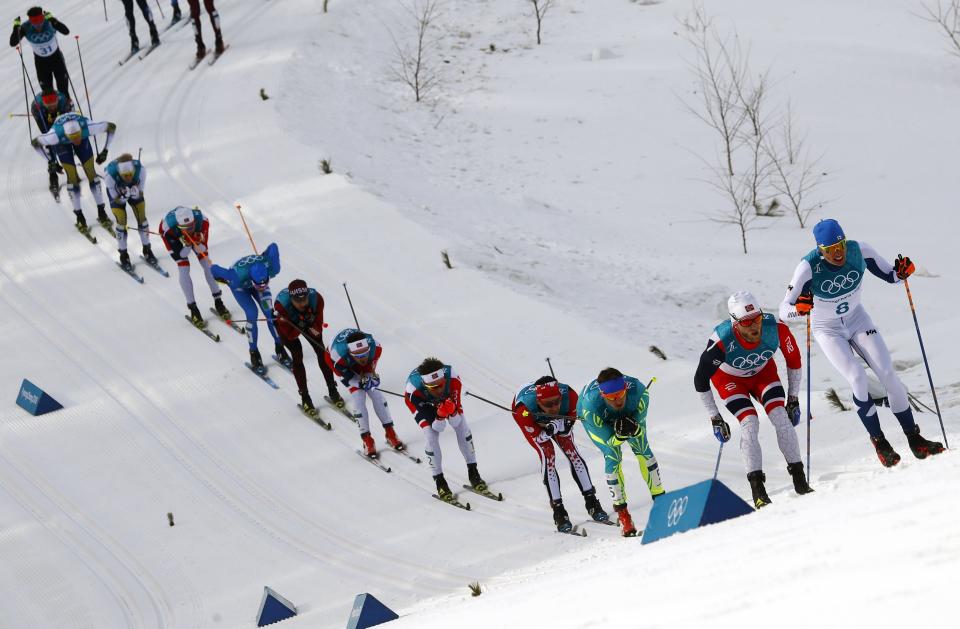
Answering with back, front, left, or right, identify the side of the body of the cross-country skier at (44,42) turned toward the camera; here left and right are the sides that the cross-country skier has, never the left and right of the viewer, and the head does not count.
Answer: front

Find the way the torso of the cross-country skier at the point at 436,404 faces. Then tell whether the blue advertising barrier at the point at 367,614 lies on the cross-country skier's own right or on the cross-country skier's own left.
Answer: on the cross-country skier's own right

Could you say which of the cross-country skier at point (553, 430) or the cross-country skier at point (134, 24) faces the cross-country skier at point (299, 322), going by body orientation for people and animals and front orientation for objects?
the cross-country skier at point (134, 24)

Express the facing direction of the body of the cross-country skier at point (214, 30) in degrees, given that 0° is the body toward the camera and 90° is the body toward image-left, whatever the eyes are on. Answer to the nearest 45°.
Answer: approximately 45°

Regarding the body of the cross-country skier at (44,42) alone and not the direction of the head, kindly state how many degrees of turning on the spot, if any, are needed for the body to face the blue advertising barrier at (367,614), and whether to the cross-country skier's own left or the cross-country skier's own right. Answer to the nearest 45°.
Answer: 0° — they already face it

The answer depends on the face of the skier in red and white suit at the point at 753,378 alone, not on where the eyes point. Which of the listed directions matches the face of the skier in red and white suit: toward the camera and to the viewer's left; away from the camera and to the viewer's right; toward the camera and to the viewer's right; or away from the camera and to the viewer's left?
toward the camera and to the viewer's right

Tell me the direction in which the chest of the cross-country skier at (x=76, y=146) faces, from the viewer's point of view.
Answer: toward the camera

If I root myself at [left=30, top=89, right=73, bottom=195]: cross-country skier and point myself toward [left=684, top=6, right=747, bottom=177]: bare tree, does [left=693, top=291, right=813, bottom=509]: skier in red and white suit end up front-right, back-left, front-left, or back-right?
front-right

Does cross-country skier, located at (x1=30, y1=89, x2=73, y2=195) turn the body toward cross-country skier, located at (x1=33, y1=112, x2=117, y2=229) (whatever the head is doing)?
yes

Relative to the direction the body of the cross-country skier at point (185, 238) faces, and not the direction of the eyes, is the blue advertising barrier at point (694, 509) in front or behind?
in front

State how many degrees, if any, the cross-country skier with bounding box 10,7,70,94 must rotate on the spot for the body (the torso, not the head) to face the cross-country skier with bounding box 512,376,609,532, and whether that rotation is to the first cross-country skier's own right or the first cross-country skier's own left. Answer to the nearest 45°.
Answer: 0° — they already face them

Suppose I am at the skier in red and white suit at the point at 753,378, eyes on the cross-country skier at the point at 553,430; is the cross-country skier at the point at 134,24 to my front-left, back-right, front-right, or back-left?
front-right

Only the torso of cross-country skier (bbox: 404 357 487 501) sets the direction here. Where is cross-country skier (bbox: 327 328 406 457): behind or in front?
behind

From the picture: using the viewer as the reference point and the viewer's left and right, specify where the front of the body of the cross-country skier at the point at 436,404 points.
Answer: facing the viewer and to the right of the viewer

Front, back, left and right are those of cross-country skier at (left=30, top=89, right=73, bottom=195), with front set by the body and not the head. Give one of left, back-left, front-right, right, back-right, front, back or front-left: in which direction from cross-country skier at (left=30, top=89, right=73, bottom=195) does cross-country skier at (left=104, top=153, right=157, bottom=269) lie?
front

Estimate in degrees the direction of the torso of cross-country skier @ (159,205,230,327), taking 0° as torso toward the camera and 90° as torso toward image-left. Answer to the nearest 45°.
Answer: approximately 315°
